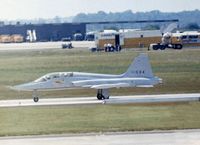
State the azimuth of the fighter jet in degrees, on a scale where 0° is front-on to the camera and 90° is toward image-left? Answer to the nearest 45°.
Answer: approximately 90°
